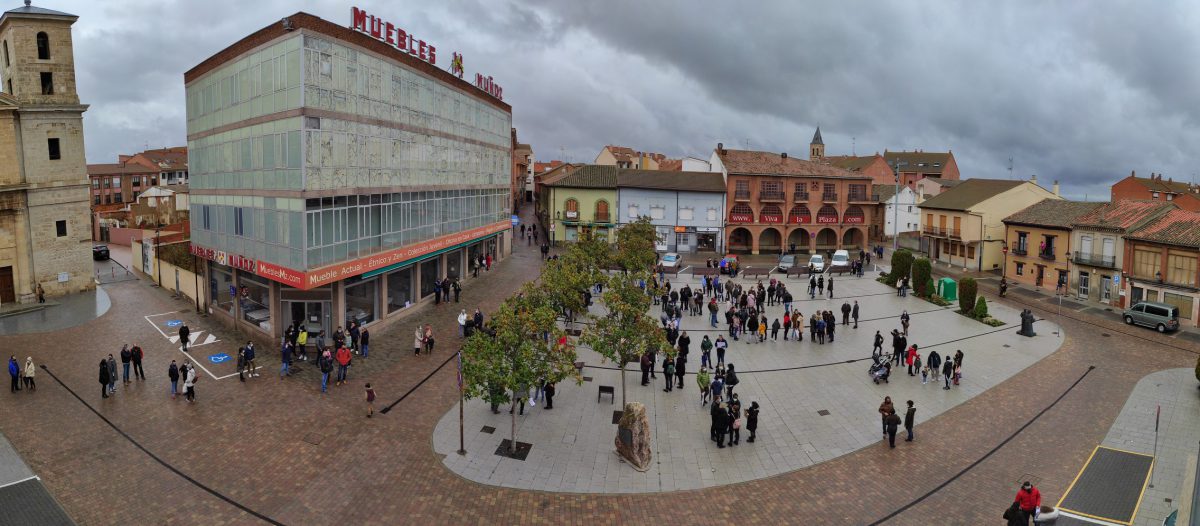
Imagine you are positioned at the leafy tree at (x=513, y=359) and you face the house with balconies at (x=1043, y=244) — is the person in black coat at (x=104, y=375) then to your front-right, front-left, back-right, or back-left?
back-right

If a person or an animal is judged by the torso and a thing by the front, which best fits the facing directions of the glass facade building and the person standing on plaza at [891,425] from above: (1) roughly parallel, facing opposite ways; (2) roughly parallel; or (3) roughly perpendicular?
roughly perpendicular

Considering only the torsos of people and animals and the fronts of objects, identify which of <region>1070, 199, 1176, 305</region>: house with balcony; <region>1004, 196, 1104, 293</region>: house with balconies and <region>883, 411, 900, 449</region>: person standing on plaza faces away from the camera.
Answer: the person standing on plaza

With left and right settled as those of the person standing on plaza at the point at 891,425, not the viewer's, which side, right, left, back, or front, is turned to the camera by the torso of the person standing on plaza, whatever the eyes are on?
back

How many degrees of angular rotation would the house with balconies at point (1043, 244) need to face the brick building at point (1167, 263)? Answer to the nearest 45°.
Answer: approximately 90° to its left

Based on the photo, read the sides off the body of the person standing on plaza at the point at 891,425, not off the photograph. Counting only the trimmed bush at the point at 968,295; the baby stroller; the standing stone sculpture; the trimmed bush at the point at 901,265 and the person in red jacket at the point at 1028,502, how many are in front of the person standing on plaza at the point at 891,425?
3

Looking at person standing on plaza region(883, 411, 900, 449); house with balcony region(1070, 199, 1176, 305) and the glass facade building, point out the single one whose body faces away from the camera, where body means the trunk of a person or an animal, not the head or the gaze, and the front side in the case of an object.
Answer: the person standing on plaza

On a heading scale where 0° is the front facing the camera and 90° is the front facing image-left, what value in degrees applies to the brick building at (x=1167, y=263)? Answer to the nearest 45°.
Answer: approximately 45°

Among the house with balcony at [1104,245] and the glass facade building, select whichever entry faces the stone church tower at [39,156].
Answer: the house with balcony

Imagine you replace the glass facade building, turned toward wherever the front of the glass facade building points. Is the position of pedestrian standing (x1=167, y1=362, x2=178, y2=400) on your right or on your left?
on your right
